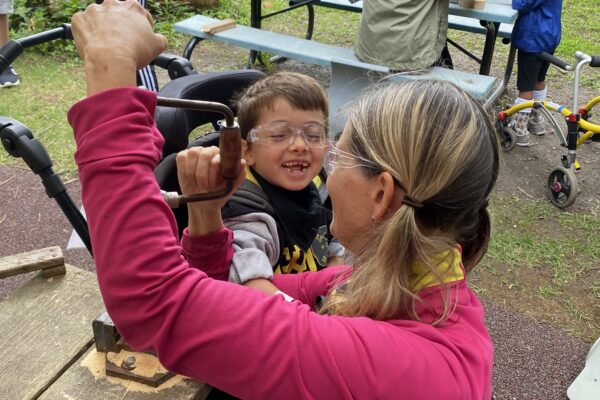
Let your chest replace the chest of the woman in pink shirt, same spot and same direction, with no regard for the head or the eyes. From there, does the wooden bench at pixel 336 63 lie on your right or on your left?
on your right

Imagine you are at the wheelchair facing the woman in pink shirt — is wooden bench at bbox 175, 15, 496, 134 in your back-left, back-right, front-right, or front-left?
back-left

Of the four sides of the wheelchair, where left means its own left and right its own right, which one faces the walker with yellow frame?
left

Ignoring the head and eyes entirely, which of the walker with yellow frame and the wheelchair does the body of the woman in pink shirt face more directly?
the wheelchair

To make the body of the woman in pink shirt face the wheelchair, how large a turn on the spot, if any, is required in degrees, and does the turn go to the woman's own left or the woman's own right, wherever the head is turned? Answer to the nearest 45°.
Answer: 0° — they already face it

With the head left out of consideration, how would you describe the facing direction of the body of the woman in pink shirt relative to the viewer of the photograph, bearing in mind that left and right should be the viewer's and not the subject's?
facing away from the viewer and to the left of the viewer

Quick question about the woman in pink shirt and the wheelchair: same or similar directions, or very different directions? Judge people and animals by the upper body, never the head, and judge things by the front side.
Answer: very different directions

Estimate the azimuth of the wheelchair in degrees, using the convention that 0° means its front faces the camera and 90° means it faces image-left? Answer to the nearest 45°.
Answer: approximately 315°
